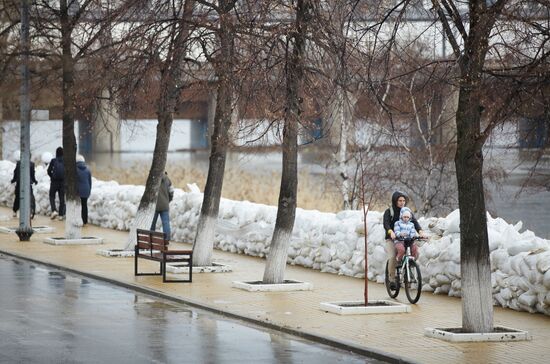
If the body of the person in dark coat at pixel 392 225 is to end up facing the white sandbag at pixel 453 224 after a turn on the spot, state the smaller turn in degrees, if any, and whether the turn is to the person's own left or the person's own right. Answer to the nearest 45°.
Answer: approximately 90° to the person's own left

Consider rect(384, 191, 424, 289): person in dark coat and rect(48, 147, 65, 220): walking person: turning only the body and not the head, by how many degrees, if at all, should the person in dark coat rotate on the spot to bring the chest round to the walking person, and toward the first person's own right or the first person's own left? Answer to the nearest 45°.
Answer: approximately 180°

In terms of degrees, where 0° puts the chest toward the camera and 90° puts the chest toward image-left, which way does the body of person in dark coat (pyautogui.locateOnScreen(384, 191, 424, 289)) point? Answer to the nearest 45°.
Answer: approximately 315°

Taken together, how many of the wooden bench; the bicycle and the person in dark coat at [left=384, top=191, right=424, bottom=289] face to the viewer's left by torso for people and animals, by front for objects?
0

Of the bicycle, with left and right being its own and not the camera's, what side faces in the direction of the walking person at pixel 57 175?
back

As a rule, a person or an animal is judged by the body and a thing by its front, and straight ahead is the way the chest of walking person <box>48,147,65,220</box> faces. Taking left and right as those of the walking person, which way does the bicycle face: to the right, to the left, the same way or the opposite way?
the opposite way

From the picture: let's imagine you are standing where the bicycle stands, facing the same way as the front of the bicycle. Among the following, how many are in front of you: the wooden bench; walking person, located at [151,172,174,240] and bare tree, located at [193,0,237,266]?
0

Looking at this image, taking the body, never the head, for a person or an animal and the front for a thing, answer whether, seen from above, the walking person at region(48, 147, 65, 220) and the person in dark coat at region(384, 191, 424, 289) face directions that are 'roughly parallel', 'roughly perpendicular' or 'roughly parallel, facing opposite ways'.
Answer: roughly parallel, facing opposite ways

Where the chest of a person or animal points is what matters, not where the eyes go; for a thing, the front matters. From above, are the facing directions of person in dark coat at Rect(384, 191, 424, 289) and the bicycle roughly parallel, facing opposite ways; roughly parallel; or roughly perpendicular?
roughly parallel
